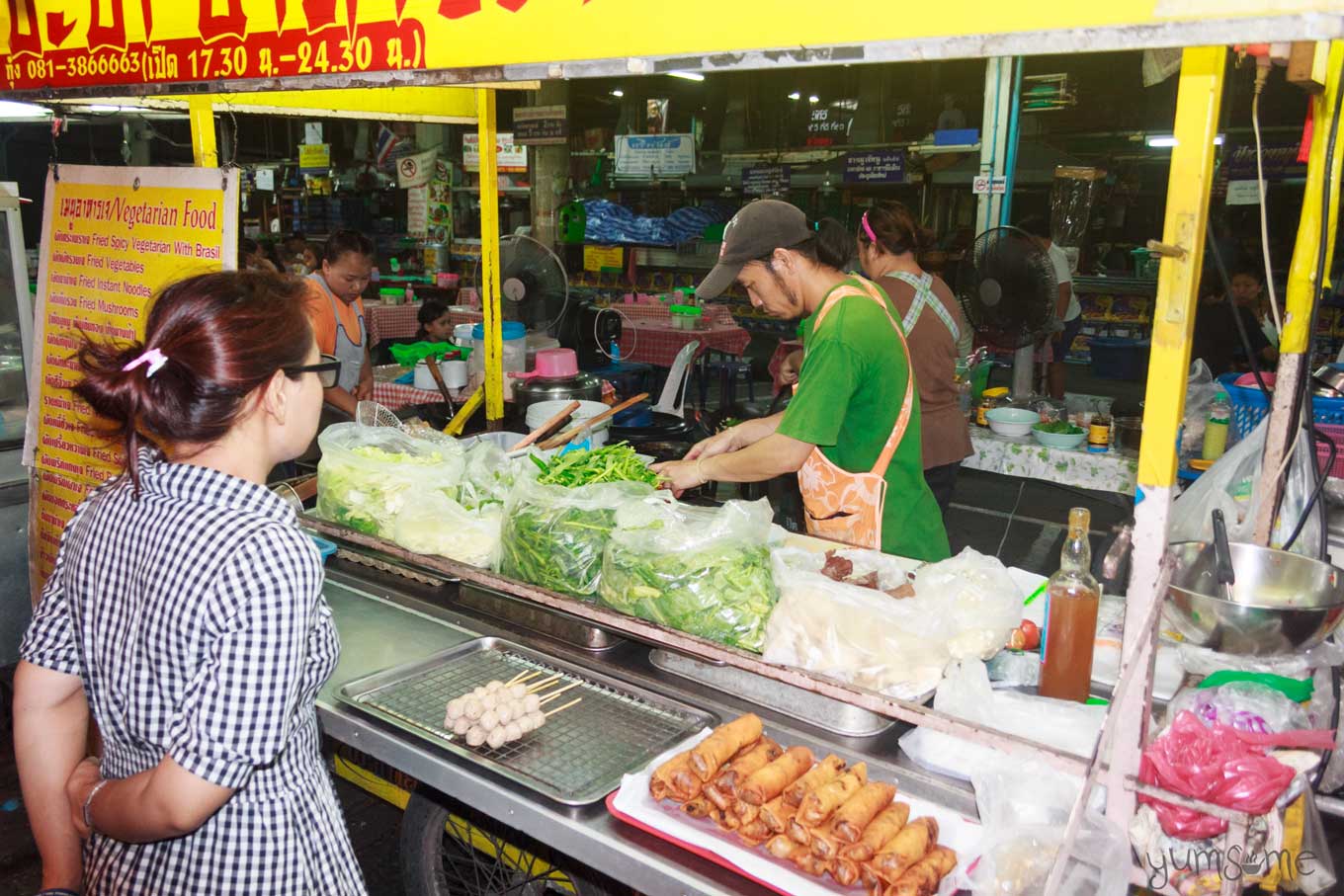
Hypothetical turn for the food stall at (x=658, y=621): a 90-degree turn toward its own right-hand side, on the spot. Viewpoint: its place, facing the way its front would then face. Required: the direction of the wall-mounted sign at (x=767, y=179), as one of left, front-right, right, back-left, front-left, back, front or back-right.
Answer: front-right

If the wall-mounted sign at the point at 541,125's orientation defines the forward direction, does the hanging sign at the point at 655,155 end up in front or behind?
behind

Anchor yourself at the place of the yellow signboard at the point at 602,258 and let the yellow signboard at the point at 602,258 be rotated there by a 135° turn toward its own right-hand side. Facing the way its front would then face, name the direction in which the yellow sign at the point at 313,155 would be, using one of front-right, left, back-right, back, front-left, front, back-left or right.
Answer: front-left

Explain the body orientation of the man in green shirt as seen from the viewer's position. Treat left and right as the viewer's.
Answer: facing to the left of the viewer

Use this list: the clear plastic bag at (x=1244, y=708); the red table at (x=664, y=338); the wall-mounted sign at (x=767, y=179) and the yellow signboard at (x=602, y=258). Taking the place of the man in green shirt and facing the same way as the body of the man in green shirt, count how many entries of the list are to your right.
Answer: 3

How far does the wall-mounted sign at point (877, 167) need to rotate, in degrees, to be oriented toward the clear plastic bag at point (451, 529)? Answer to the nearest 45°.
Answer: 0° — it already faces it

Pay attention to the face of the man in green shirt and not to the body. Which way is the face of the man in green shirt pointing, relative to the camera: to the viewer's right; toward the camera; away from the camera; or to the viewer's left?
to the viewer's left

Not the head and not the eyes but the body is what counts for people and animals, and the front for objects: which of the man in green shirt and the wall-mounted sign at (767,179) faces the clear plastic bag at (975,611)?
the wall-mounted sign
